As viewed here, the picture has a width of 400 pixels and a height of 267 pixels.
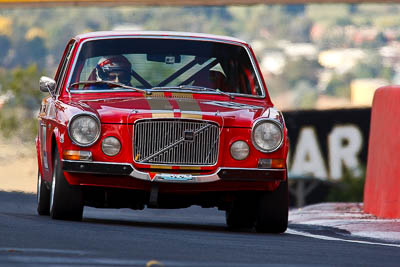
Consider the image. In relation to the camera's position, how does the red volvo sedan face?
facing the viewer

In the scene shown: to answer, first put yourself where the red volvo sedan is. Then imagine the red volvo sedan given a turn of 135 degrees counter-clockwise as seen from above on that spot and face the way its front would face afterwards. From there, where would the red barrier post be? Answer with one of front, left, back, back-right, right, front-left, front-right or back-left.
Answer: front
